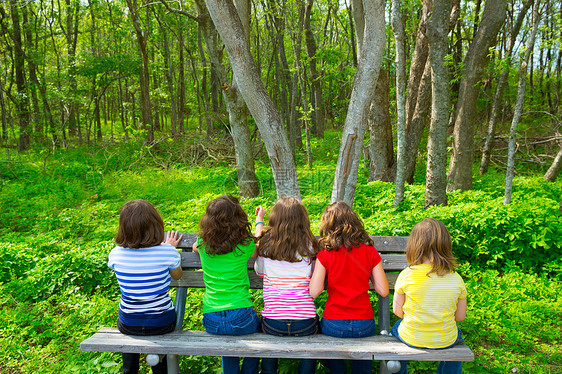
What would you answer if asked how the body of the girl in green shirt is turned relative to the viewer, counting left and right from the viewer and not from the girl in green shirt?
facing away from the viewer

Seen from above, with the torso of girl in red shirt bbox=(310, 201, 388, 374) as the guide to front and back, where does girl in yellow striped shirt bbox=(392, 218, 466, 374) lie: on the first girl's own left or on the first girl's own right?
on the first girl's own right

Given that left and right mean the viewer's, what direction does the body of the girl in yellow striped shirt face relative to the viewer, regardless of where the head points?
facing away from the viewer

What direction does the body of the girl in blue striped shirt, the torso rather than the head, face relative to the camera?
away from the camera

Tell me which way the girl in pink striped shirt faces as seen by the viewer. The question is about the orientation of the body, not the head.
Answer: away from the camera
